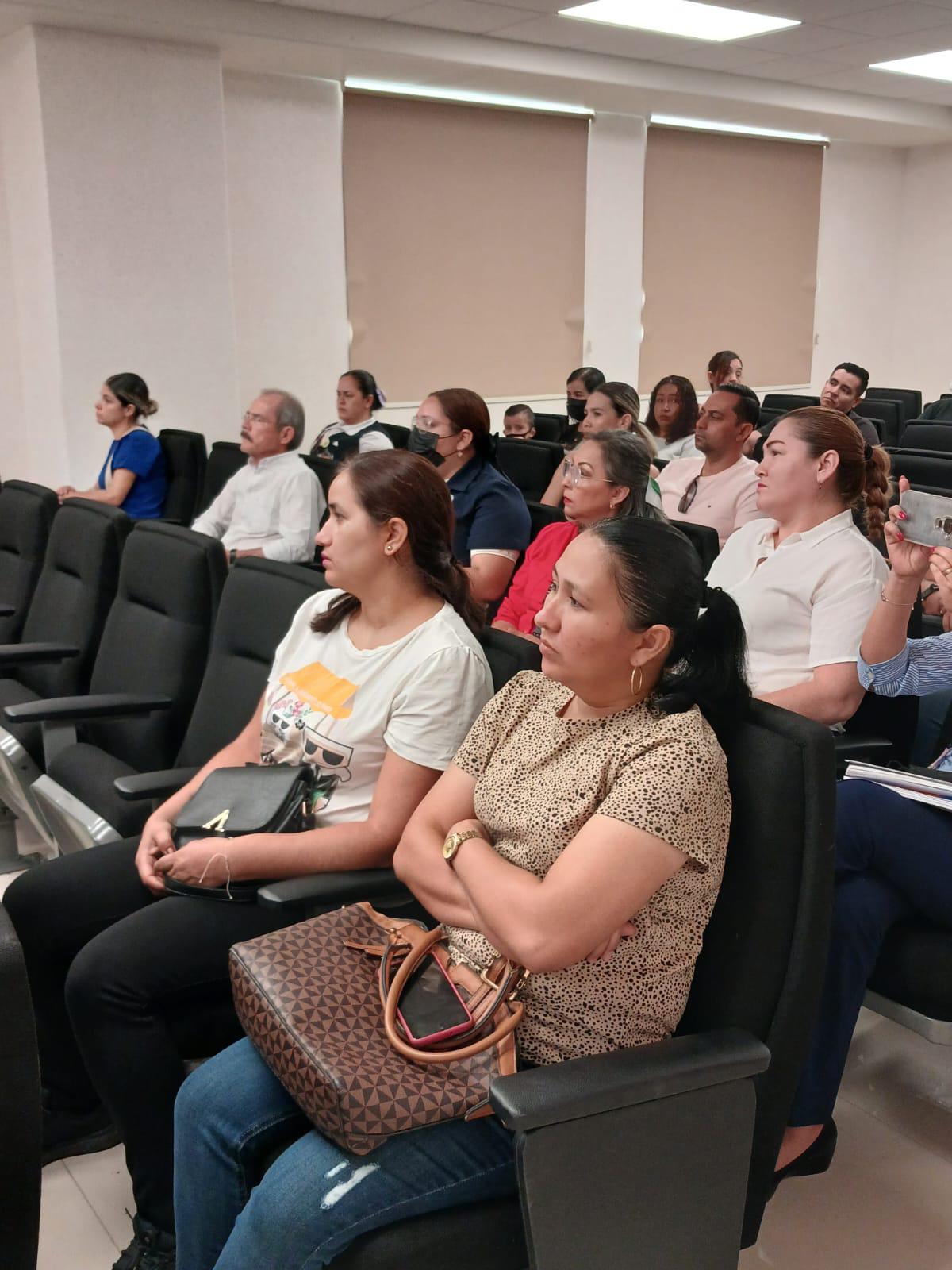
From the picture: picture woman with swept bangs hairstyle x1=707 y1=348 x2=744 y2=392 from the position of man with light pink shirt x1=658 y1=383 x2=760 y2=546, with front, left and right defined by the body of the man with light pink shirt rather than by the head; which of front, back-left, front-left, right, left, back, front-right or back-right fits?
back-right

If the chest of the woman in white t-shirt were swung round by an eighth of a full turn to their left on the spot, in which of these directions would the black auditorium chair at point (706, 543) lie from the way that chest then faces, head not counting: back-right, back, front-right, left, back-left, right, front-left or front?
back-left

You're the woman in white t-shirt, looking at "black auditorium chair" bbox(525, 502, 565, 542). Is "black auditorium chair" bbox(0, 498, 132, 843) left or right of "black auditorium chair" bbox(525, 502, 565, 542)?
left

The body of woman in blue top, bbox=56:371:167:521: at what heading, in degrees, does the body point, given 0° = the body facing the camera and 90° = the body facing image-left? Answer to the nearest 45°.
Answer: approximately 90°

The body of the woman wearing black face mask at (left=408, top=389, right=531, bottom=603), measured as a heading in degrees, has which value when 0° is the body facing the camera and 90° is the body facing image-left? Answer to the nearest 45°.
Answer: approximately 90°

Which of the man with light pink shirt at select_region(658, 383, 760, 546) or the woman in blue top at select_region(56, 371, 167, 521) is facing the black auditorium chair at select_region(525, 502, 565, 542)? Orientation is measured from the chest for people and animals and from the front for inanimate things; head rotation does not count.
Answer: the man with light pink shirt

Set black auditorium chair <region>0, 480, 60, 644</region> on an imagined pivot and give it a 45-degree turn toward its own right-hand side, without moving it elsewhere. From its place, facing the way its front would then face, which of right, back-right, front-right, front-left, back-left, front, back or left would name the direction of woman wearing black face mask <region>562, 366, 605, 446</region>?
back-right

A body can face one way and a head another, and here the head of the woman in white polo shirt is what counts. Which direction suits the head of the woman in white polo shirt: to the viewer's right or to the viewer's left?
to the viewer's left

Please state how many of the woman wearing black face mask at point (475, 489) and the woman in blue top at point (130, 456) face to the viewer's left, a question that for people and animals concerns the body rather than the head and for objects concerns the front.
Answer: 2

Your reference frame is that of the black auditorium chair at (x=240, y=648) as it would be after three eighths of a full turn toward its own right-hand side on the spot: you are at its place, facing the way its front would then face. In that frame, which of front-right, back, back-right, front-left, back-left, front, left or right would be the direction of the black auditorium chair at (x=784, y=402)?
front-right

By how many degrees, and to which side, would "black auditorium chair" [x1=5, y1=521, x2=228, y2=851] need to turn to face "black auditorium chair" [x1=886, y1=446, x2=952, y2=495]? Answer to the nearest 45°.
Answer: approximately 135° to its left
